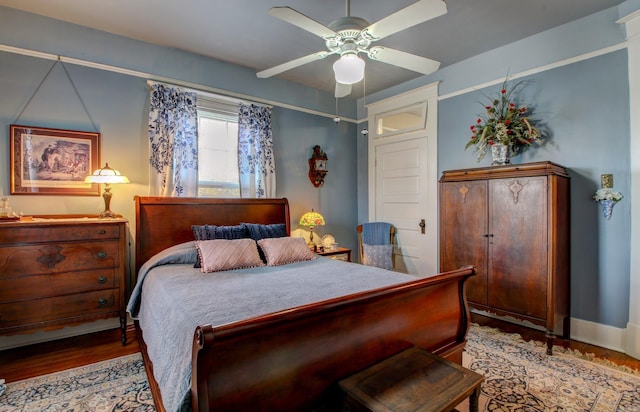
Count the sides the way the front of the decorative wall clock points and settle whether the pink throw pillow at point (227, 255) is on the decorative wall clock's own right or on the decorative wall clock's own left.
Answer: on the decorative wall clock's own right

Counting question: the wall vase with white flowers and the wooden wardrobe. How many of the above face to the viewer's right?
0

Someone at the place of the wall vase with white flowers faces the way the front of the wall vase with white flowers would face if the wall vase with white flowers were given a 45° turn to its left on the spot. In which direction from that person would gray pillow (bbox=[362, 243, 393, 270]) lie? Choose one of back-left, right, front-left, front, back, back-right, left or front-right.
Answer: back-right

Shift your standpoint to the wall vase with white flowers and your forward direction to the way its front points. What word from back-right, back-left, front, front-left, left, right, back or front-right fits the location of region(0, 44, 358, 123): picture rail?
front-right

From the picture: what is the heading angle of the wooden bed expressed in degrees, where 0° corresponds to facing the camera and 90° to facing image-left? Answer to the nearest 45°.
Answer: approximately 315°

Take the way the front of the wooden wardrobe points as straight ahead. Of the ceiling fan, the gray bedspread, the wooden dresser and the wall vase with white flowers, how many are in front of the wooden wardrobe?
3

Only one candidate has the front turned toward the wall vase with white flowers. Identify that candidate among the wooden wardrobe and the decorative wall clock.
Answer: the decorative wall clock

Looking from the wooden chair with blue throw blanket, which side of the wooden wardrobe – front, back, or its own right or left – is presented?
right

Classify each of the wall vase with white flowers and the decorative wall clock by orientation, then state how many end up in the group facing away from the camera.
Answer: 0

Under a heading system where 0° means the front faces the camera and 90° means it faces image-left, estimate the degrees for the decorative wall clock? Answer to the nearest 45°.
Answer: approximately 315°
